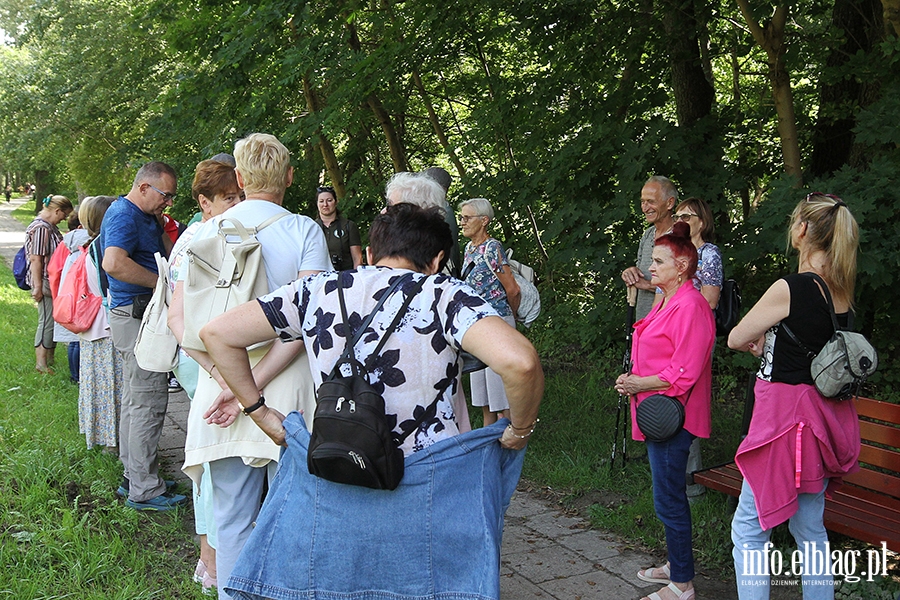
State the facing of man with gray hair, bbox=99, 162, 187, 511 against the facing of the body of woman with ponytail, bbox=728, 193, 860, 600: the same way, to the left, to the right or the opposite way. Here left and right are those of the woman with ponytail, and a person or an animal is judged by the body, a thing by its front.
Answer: to the right

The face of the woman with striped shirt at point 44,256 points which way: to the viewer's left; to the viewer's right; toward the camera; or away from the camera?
to the viewer's right

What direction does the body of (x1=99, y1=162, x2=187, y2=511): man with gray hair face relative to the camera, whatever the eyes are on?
to the viewer's right

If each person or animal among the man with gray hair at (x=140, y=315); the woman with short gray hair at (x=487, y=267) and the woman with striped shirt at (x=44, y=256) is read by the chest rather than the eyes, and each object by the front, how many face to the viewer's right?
2

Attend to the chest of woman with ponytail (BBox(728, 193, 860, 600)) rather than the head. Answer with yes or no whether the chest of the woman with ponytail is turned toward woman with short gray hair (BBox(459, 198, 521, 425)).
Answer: yes

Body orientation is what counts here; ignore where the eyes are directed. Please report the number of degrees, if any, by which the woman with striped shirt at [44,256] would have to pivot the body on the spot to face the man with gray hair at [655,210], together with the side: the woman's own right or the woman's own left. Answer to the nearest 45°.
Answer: approximately 45° to the woman's own right

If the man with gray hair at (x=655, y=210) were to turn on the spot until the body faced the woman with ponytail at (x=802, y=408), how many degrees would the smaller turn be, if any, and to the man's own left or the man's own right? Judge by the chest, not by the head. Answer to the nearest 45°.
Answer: approximately 45° to the man's own left

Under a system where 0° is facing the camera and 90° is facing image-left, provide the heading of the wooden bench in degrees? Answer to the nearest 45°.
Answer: approximately 45°

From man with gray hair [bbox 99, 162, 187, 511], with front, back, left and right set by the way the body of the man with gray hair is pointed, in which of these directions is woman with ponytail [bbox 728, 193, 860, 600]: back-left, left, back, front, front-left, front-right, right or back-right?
front-right

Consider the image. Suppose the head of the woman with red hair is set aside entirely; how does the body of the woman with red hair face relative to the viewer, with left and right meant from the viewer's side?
facing to the left of the viewer

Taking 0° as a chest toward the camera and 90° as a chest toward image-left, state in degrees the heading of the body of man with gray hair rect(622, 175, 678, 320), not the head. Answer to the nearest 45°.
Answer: approximately 45°

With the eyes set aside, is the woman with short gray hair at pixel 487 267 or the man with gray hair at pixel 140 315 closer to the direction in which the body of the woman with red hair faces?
the man with gray hair

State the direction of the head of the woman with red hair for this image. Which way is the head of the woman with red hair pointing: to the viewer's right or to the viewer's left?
to the viewer's left

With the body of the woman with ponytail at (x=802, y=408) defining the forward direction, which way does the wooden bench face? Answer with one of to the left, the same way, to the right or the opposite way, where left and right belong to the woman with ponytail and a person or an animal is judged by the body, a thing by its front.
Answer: to the left

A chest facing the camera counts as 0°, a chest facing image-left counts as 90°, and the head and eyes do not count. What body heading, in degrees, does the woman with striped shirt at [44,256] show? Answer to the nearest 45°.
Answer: approximately 270°

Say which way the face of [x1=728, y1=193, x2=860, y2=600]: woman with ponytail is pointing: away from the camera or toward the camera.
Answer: away from the camera
